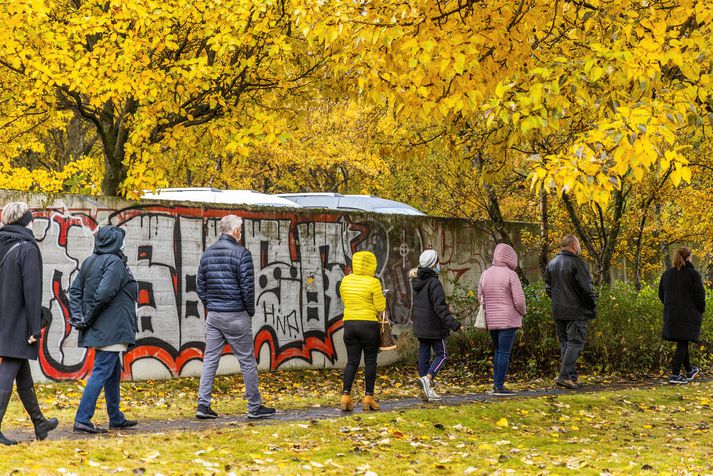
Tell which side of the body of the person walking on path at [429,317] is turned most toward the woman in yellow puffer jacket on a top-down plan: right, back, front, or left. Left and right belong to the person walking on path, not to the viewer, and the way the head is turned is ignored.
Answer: back

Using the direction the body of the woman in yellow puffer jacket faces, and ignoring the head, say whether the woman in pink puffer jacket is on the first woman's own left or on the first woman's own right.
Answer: on the first woman's own right

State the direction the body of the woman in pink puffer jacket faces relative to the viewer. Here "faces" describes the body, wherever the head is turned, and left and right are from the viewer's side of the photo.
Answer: facing away from the viewer and to the right of the viewer

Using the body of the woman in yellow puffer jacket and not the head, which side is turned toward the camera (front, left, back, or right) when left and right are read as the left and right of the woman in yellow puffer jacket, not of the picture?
back

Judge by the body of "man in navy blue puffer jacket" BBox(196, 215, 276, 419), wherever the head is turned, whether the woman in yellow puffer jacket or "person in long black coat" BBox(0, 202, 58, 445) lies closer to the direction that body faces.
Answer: the woman in yellow puffer jacket

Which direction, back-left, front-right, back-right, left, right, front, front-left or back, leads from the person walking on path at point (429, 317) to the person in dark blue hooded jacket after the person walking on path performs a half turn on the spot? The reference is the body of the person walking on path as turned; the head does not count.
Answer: front

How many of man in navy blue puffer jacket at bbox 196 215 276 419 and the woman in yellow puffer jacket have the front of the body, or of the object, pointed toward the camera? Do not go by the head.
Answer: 0

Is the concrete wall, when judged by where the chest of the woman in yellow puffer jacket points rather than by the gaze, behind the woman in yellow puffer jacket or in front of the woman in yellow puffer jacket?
in front

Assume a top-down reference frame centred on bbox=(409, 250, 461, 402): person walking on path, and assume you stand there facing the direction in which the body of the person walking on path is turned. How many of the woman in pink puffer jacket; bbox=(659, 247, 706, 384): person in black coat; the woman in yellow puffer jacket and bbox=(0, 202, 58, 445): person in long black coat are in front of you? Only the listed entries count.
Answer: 2

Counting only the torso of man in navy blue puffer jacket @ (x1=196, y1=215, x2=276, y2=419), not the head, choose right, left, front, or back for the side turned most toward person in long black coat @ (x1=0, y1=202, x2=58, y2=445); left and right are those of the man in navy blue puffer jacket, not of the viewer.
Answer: back

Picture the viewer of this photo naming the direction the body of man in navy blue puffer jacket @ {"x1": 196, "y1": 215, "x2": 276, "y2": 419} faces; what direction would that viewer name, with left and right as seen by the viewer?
facing away from the viewer and to the right of the viewer

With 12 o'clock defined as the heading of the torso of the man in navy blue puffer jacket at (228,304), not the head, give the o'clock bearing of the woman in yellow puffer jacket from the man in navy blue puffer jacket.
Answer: The woman in yellow puffer jacket is roughly at 1 o'clock from the man in navy blue puffer jacket.

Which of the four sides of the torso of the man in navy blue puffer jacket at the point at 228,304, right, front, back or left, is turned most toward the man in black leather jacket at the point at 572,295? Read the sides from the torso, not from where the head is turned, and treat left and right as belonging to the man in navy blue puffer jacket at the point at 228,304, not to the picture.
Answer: front
